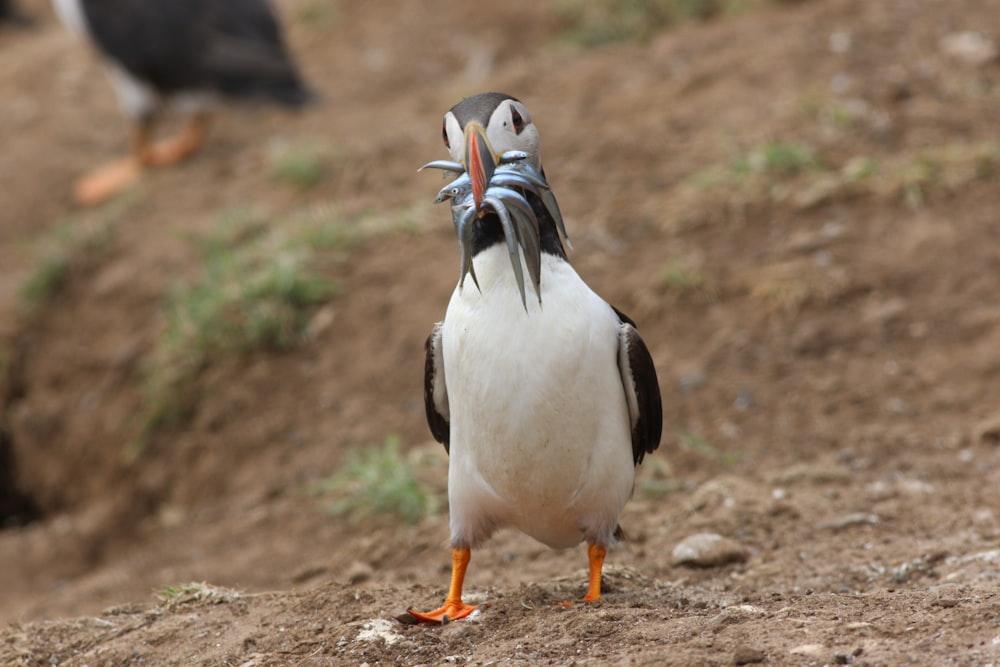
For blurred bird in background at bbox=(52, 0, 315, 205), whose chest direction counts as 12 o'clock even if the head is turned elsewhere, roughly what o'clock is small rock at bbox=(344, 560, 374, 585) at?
The small rock is roughly at 9 o'clock from the blurred bird in background.

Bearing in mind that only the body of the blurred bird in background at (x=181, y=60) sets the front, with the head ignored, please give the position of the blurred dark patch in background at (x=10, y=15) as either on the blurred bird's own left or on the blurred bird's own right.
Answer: on the blurred bird's own right

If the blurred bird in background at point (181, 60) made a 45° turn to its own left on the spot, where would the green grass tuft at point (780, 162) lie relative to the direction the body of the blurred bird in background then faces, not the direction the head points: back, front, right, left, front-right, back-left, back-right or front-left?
left

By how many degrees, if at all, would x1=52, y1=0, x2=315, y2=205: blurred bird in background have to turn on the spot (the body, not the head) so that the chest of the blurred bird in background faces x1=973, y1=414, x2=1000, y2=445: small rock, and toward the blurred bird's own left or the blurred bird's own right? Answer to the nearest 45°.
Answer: approximately 135° to the blurred bird's own left

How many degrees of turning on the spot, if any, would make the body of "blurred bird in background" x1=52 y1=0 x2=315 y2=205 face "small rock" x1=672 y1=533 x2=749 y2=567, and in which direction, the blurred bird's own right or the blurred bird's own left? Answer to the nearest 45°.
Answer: approximately 90° to the blurred bird's own left

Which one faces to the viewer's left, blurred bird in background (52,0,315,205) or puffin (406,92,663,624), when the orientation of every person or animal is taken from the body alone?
the blurred bird in background

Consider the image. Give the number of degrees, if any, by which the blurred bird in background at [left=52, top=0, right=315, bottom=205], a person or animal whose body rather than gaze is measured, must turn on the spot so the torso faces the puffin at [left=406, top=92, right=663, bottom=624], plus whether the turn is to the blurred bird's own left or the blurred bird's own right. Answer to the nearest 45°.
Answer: approximately 90° to the blurred bird's own left

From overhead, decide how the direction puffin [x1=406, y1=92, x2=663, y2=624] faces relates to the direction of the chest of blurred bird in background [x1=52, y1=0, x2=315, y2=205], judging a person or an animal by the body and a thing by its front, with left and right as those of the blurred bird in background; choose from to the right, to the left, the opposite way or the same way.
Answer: to the left

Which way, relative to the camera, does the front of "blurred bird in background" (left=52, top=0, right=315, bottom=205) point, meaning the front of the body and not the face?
to the viewer's left

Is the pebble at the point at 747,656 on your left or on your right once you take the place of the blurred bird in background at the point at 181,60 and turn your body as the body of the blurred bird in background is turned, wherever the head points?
on your left

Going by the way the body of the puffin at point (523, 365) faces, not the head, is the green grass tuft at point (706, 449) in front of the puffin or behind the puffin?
behind

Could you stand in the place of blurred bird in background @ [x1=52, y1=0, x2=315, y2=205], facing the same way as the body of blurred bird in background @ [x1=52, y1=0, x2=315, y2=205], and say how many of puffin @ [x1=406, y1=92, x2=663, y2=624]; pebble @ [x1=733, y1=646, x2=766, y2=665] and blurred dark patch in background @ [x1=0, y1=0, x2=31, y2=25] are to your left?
2
